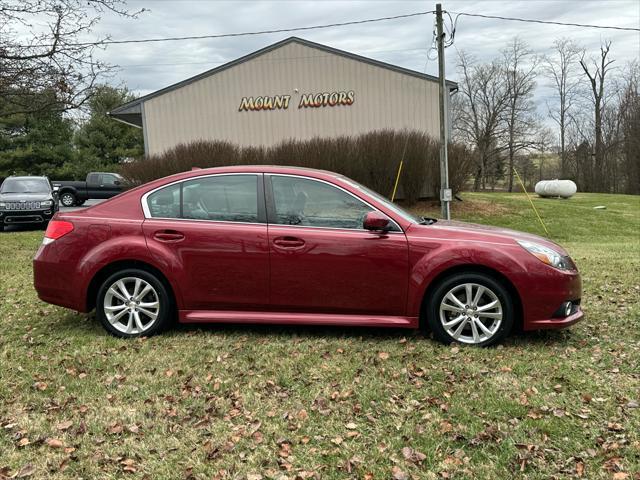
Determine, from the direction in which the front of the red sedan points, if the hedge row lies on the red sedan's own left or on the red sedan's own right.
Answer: on the red sedan's own left

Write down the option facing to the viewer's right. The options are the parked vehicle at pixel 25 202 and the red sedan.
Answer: the red sedan

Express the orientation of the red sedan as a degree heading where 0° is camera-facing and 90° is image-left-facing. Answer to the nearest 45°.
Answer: approximately 270°

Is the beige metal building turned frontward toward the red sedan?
yes

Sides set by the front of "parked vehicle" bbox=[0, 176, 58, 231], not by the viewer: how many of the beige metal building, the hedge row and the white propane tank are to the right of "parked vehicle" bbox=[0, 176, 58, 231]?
0

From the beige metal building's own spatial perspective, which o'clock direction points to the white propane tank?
The white propane tank is roughly at 8 o'clock from the beige metal building.

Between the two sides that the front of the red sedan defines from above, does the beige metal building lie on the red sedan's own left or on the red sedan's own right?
on the red sedan's own left

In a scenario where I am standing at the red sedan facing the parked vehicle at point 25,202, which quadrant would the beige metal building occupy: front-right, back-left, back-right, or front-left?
front-right

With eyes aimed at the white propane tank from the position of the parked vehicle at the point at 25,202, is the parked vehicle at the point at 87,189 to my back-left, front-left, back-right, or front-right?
front-left

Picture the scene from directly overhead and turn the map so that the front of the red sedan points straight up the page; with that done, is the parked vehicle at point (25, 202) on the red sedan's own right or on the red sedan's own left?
on the red sedan's own left

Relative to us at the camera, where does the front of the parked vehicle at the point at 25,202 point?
facing the viewer

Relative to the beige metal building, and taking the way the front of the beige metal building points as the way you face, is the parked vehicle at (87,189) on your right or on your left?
on your right

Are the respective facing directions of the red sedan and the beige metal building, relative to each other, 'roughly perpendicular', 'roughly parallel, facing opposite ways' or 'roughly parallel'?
roughly perpendicular

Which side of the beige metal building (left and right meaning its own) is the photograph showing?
front

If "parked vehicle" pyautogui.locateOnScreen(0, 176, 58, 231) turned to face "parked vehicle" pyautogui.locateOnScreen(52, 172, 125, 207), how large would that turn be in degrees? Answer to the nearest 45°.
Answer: approximately 180°

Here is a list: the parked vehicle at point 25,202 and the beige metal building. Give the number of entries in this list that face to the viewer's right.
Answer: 0

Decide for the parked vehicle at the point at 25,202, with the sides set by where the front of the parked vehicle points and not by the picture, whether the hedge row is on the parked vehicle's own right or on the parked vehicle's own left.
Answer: on the parked vehicle's own left
